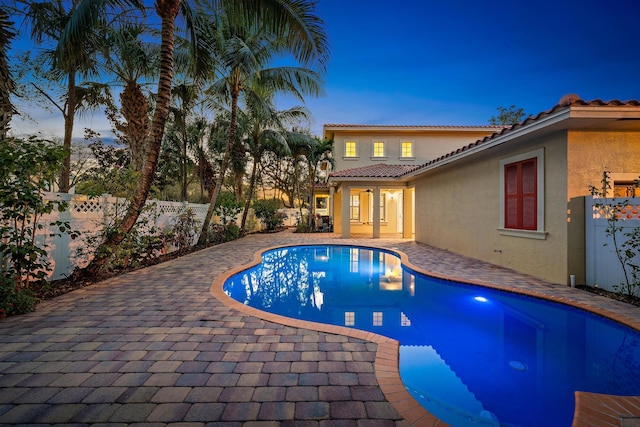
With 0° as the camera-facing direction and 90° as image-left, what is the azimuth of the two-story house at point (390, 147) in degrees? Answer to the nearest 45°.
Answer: approximately 0°

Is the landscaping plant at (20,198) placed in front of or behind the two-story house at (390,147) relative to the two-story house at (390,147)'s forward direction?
in front

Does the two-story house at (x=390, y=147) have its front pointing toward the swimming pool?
yes

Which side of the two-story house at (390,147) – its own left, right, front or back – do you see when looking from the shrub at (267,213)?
right

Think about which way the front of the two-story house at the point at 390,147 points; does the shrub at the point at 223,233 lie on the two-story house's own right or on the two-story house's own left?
on the two-story house's own right

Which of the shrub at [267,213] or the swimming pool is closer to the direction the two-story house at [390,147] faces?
the swimming pool

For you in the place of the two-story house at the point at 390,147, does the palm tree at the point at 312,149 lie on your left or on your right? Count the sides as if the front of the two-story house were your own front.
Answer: on your right

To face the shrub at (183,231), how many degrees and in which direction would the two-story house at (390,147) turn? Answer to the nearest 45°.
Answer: approximately 45° to its right
